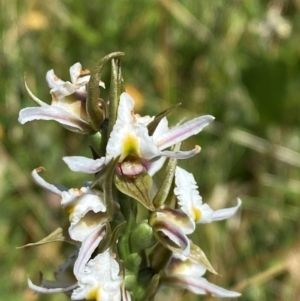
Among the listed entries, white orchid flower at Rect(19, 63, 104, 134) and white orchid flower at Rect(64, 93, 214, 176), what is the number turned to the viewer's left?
1

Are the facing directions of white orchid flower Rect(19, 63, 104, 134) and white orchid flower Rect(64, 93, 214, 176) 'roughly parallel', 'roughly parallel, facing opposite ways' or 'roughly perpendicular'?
roughly perpendicular

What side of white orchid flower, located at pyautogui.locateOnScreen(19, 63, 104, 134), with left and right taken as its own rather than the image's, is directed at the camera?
left
